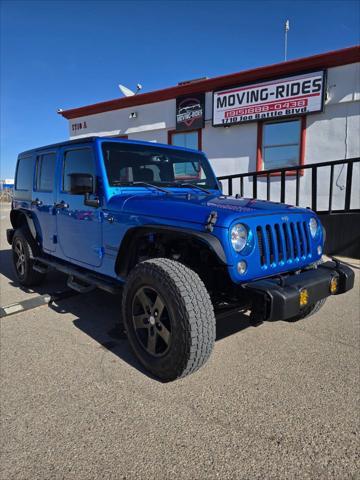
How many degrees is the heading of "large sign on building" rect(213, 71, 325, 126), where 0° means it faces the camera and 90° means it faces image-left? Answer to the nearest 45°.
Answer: approximately 45°

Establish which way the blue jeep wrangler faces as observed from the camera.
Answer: facing the viewer and to the right of the viewer

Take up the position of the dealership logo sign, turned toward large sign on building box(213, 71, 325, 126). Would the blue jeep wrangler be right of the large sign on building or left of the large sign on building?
right

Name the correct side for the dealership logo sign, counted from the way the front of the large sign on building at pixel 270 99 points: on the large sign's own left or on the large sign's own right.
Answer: on the large sign's own right

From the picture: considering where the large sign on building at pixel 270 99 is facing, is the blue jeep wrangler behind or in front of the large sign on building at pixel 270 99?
in front

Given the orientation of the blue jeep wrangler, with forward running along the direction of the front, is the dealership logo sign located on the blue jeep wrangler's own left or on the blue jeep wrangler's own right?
on the blue jeep wrangler's own left

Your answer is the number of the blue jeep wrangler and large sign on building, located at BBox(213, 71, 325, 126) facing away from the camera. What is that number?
0

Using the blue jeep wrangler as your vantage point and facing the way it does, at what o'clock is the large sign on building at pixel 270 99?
The large sign on building is roughly at 8 o'clock from the blue jeep wrangler.
